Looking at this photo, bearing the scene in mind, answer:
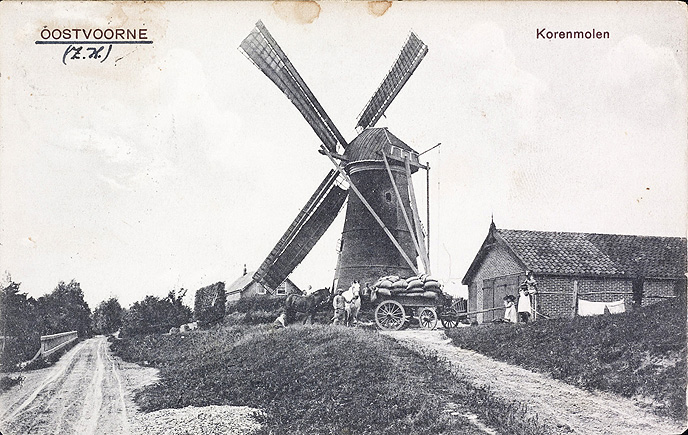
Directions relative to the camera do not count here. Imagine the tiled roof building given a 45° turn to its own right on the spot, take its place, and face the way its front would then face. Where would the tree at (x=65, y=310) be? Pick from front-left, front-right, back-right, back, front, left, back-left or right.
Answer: front-left

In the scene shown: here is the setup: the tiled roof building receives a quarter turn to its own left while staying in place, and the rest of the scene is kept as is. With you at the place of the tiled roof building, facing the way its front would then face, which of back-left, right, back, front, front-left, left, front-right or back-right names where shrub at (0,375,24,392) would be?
right

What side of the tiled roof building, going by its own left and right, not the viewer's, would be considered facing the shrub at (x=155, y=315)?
front

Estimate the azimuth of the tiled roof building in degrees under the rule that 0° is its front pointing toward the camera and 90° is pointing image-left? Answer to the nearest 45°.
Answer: approximately 45°

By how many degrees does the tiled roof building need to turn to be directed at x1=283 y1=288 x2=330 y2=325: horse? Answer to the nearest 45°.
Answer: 0° — it already faces it

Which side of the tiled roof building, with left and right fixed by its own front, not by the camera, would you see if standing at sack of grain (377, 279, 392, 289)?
front

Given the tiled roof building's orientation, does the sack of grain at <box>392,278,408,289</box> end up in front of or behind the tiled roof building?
in front
